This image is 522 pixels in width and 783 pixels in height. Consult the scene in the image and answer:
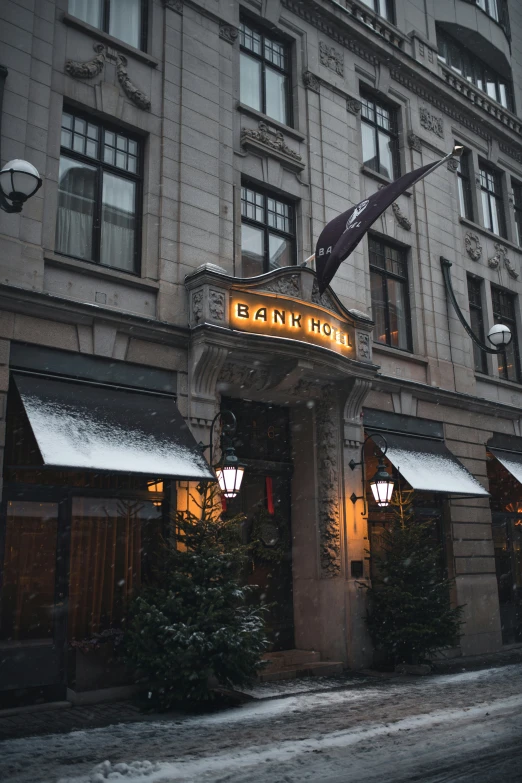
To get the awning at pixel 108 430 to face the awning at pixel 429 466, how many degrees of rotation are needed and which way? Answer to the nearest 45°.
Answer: approximately 90° to its left

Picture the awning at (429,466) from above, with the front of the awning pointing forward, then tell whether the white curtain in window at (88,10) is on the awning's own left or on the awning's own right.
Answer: on the awning's own right

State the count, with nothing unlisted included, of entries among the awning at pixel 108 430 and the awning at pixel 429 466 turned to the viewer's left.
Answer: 0

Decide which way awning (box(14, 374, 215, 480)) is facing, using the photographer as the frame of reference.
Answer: facing the viewer and to the right of the viewer

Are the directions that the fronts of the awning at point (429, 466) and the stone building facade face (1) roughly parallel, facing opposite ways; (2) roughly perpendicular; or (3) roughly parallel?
roughly parallel

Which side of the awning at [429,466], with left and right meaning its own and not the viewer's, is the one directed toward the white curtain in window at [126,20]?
right

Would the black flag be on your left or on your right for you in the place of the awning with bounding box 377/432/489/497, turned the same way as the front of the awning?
on your right

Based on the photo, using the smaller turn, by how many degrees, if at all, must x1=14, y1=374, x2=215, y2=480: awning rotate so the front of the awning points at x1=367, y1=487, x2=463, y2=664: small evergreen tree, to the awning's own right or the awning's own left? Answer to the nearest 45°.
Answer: approximately 90° to the awning's own left
